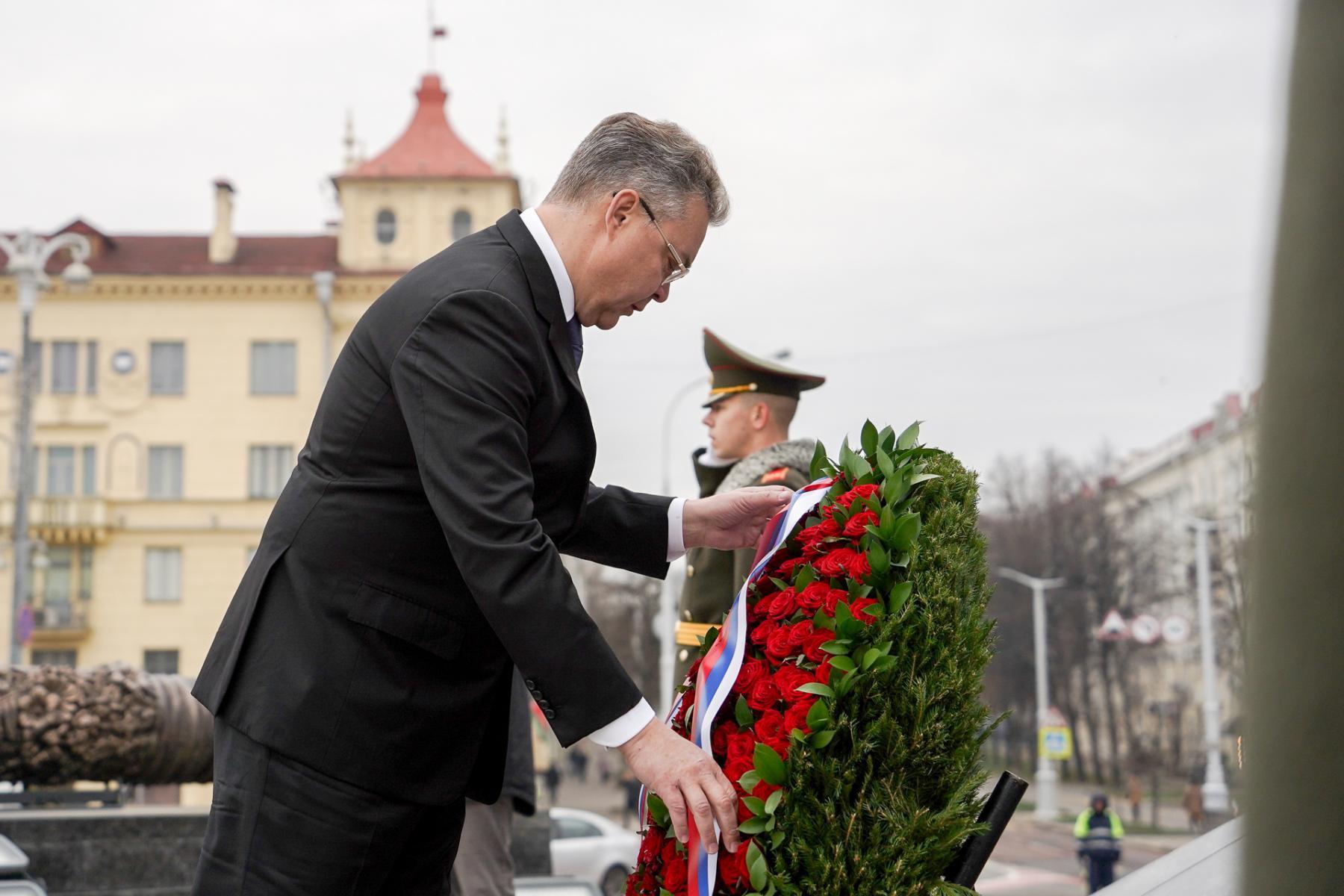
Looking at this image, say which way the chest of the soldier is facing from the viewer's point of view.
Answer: to the viewer's left

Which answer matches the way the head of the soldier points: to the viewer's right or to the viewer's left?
to the viewer's left

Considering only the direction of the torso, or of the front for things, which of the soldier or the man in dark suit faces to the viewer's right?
the man in dark suit

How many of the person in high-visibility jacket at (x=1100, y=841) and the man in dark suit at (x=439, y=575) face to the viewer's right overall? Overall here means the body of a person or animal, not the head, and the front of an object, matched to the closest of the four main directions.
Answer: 1

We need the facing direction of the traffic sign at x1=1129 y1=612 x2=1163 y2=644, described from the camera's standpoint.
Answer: facing the viewer

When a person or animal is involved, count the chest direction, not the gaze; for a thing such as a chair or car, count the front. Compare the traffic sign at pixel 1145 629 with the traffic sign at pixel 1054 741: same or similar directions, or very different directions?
same or similar directions

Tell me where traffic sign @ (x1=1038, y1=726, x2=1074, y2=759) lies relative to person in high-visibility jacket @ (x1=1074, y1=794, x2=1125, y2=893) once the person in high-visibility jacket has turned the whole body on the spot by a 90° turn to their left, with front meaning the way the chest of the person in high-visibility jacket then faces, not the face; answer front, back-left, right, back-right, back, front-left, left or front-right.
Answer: left

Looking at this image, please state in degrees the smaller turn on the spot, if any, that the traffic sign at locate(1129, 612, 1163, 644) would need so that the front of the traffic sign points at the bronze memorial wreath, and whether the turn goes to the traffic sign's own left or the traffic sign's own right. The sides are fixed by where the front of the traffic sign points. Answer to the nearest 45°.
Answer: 0° — it already faces it

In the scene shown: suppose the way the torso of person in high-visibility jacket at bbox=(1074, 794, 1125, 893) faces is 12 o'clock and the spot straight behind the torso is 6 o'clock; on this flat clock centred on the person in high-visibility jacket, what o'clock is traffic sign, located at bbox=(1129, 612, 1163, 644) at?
The traffic sign is roughly at 6 o'clock from the person in high-visibility jacket.

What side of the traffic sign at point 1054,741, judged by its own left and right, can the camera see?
front

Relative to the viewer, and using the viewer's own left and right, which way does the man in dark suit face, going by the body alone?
facing to the right of the viewer

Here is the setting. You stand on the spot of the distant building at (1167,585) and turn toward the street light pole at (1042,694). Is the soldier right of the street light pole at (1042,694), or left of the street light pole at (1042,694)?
left

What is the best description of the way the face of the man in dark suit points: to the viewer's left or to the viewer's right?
to the viewer's right

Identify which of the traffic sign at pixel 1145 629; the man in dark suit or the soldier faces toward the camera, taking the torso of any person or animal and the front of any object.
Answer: the traffic sign

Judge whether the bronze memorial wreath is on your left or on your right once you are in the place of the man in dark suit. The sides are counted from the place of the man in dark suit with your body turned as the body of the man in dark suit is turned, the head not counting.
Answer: on your left
